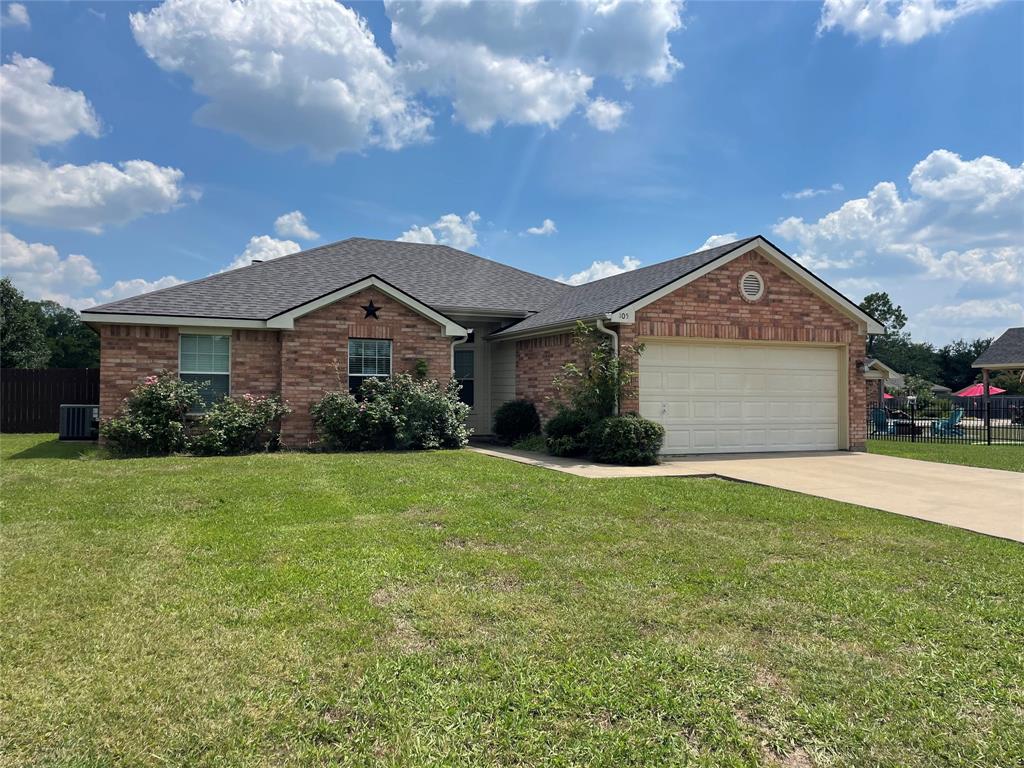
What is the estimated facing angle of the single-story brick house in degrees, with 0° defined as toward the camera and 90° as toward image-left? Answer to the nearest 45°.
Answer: approximately 0°

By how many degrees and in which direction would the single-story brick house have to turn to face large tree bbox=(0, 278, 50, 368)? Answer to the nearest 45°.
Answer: approximately 135° to its right

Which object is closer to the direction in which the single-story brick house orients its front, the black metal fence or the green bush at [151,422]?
the green bush

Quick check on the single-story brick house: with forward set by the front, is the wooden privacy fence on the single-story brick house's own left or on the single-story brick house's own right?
on the single-story brick house's own right

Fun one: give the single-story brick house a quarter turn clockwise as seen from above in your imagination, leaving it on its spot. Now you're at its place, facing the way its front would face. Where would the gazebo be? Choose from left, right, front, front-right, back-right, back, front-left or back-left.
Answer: back-right

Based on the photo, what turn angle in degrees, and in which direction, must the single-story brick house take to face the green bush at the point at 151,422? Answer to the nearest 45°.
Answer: approximately 90° to its right

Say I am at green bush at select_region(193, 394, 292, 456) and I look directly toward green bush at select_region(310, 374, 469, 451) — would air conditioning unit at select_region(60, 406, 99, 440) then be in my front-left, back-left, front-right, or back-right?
back-left

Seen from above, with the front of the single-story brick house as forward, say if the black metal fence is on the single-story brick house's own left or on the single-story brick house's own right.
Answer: on the single-story brick house's own left
